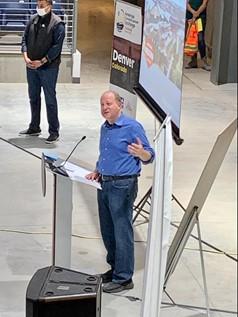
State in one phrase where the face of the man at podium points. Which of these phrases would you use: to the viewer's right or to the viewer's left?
to the viewer's left

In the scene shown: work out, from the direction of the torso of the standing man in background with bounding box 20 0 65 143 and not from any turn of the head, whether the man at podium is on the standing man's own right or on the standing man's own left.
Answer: on the standing man's own left

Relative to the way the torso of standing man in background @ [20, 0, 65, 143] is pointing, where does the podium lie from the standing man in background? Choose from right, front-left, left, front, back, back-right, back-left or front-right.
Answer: front-left

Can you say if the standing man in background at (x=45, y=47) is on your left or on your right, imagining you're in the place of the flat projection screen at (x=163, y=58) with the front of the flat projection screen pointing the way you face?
on your right

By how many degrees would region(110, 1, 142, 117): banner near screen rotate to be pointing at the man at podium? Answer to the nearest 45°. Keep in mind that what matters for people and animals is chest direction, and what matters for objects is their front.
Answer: approximately 45° to its left

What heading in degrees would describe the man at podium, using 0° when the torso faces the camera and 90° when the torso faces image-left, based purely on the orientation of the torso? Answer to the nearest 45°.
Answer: approximately 45°

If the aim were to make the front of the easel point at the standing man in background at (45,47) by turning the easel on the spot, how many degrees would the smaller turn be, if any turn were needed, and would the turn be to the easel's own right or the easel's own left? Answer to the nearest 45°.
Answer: approximately 45° to the easel's own right

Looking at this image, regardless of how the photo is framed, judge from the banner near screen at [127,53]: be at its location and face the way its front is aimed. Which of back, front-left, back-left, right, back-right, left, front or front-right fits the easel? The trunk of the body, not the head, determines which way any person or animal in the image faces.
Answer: front-left

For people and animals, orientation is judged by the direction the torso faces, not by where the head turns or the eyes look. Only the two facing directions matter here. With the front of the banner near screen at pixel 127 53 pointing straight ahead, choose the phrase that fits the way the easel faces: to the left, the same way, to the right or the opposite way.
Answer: to the right

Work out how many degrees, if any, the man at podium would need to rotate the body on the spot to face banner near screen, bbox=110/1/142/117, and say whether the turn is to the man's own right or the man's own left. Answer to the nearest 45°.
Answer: approximately 135° to the man's own right
